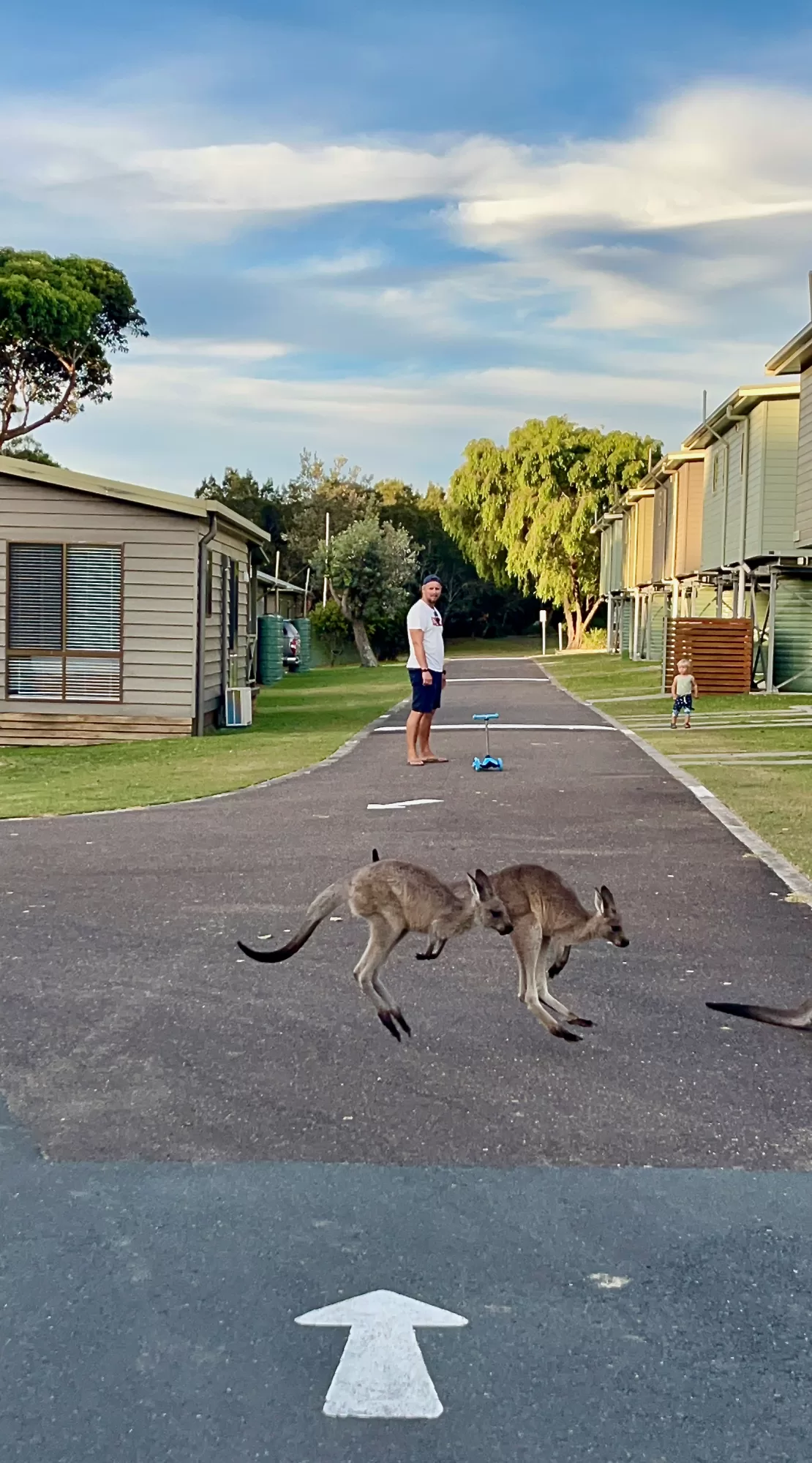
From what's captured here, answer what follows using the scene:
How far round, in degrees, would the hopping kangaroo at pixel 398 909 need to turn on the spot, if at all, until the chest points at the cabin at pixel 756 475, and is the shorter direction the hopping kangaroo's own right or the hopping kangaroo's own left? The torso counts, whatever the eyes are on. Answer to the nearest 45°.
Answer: approximately 90° to the hopping kangaroo's own left

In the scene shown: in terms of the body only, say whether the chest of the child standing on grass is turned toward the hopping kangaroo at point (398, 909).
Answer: yes

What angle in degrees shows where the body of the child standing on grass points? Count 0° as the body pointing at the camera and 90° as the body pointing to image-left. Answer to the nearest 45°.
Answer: approximately 0°

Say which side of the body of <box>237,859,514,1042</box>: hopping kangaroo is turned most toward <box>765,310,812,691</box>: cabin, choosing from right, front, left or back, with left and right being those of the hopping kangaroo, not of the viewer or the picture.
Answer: left

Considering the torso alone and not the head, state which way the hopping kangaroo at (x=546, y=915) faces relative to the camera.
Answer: to the viewer's right

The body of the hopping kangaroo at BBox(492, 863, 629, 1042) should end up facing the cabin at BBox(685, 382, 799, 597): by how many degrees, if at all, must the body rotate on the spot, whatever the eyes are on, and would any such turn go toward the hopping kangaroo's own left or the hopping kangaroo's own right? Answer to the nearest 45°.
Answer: approximately 90° to the hopping kangaroo's own left

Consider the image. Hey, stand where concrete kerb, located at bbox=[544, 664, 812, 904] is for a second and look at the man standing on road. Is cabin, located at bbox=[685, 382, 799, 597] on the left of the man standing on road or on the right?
right

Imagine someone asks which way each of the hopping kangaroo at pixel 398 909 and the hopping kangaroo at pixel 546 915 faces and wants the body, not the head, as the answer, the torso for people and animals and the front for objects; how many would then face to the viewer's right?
2

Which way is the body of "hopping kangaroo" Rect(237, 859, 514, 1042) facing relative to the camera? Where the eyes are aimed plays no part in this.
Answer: to the viewer's right

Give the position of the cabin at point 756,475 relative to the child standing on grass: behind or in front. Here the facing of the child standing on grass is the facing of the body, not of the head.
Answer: behind
